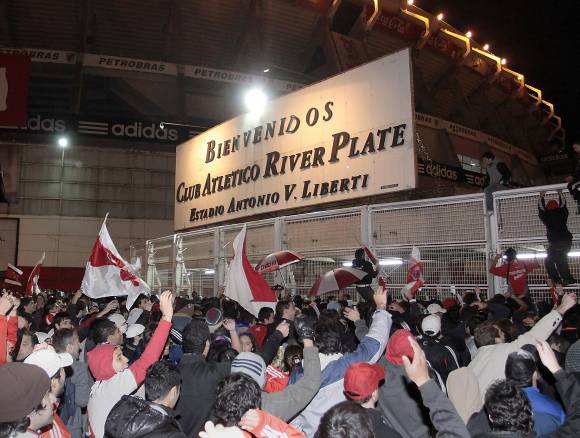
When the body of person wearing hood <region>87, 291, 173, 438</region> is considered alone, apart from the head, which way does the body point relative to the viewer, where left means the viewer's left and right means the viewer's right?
facing away from the viewer and to the right of the viewer

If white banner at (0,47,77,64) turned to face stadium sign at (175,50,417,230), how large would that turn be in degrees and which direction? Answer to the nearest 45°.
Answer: approximately 45° to its left

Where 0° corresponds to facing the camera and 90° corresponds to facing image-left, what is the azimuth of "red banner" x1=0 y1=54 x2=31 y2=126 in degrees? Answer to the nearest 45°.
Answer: approximately 0°

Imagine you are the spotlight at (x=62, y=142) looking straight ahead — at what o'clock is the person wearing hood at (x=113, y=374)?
The person wearing hood is roughly at 12 o'clock from the spotlight.

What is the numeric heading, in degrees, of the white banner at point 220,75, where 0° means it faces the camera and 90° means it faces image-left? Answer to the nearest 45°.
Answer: approximately 0°

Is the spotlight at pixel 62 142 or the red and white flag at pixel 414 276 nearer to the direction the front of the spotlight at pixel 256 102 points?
the red and white flag

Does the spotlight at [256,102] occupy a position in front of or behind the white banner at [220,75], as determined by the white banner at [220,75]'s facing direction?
in front
